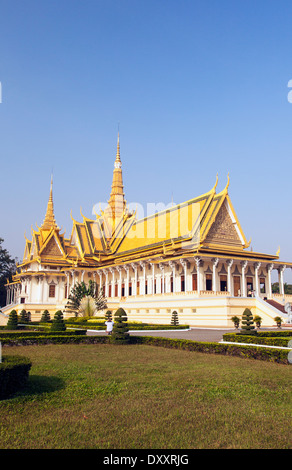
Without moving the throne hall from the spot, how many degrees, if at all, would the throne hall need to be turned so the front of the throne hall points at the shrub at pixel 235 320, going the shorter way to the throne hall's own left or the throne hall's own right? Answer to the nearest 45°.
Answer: approximately 45° to the throne hall's own right

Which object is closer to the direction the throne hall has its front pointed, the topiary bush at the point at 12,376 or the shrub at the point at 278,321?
the shrub

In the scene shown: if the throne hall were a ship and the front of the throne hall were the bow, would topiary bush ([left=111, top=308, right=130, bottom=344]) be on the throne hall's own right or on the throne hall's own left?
on the throne hall's own right

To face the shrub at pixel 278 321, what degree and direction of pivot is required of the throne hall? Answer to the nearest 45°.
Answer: approximately 45° to its right

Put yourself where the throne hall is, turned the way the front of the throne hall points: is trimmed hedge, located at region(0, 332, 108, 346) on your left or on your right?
on your right

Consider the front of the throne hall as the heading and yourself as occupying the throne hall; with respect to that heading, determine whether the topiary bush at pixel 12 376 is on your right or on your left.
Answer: on your right

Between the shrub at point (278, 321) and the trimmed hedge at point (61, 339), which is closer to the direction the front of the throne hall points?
the shrub

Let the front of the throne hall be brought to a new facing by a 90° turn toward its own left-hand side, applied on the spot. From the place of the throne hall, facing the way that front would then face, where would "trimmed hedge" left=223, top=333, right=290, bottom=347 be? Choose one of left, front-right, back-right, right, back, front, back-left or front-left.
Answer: back-right

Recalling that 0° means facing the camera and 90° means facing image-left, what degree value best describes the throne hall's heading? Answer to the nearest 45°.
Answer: approximately 315°

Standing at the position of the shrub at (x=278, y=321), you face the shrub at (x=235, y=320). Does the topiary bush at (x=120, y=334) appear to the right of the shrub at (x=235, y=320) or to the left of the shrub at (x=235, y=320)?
left
